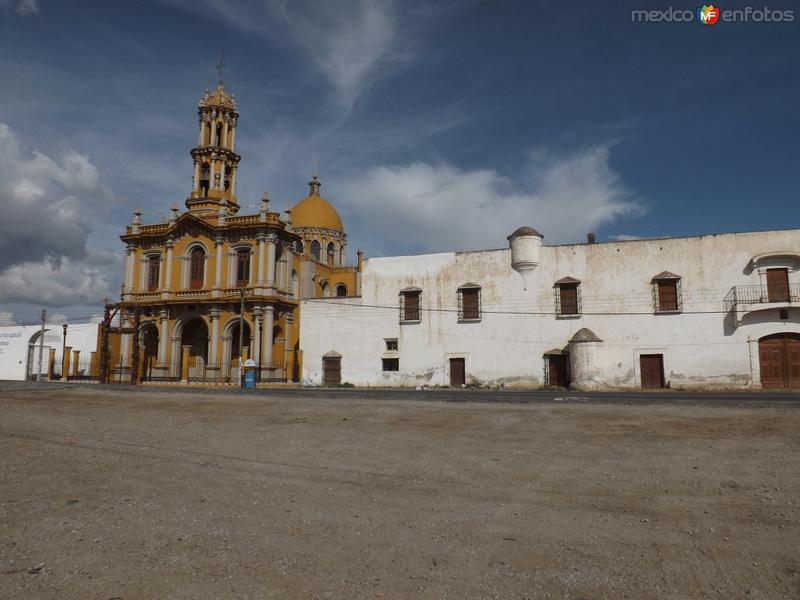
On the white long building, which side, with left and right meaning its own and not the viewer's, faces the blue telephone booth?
right

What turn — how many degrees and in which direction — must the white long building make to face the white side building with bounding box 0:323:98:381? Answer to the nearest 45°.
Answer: approximately 90° to its right

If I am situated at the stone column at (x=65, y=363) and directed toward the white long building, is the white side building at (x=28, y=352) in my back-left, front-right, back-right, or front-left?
back-left

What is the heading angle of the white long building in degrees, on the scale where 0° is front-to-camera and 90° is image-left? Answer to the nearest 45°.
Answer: approximately 0°

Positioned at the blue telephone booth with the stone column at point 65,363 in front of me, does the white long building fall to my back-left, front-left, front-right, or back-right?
back-right

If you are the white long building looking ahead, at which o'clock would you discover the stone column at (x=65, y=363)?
The stone column is roughly at 3 o'clock from the white long building.
